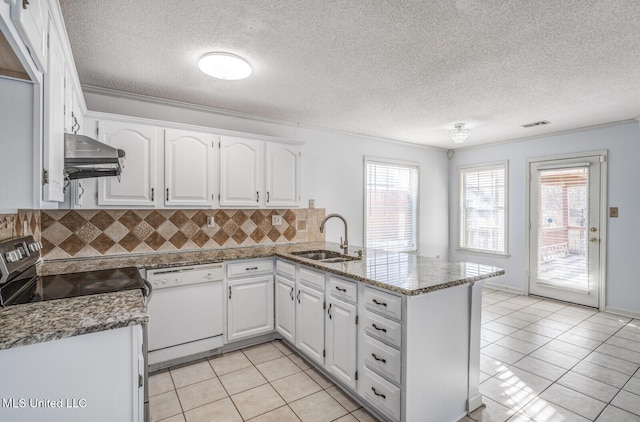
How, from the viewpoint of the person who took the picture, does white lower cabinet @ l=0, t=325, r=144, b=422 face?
facing to the right of the viewer

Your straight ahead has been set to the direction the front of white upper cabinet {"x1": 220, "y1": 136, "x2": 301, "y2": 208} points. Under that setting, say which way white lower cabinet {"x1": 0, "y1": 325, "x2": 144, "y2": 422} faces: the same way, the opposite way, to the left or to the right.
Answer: to the left
